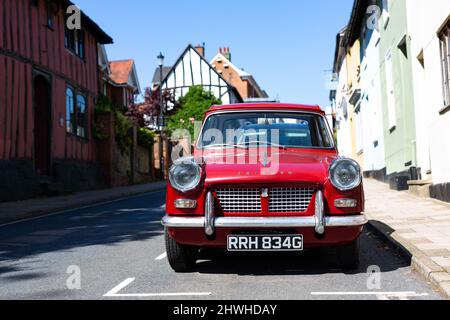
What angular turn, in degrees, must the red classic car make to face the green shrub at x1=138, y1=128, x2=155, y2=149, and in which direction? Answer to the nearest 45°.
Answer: approximately 180°

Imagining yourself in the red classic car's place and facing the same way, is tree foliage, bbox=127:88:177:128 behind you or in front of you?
behind

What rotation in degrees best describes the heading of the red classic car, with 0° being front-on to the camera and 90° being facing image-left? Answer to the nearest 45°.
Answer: approximately 0°

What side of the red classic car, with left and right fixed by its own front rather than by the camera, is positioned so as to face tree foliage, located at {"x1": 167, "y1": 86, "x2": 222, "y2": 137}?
back
